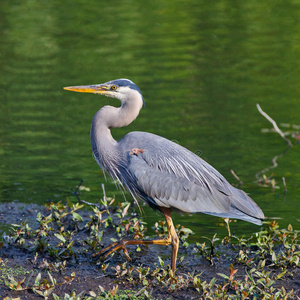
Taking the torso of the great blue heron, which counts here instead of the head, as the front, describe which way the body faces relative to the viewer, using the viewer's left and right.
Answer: facing to the left of the viewer
